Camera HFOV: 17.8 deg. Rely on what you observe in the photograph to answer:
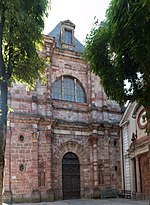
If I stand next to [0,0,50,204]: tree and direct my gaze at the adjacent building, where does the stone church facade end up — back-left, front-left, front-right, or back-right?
front-left

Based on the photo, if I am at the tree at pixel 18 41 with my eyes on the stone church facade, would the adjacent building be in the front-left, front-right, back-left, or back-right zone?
front-right

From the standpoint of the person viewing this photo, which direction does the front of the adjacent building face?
facing the viewer and to the left of the viewer

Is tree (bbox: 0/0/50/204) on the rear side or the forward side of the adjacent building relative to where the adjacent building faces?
on the forward side
